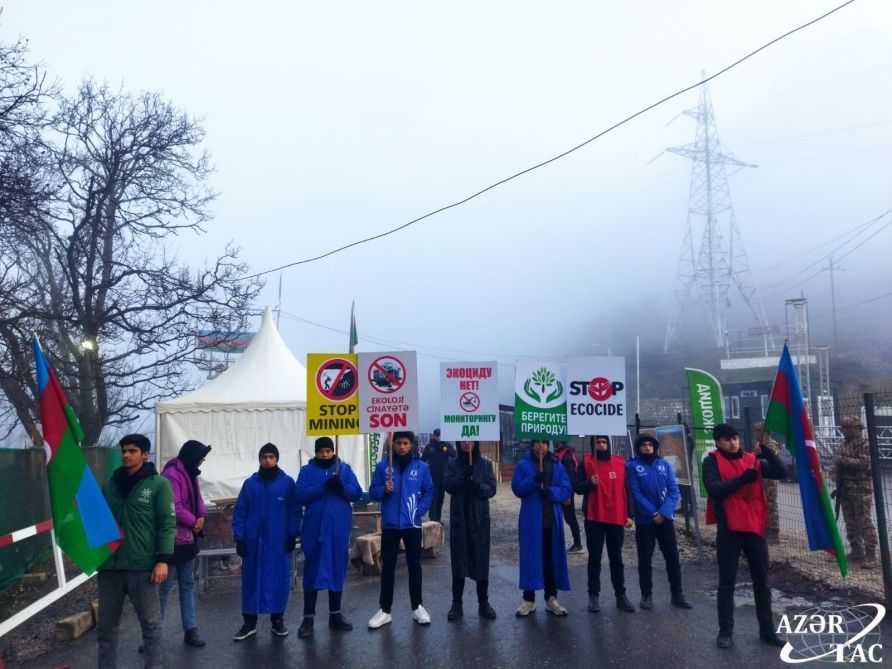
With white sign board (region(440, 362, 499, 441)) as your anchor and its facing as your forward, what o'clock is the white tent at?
The white tent is roughly at 5 o'clock from the white sign board.

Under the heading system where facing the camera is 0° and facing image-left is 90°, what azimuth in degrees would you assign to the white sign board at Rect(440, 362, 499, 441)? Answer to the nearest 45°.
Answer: approximately 0°

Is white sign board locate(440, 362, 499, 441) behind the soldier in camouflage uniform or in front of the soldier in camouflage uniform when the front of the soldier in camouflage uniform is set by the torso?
in front

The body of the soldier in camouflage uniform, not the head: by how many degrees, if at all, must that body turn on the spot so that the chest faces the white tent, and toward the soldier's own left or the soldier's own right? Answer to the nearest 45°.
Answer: approximately 45° to the soldier's own right

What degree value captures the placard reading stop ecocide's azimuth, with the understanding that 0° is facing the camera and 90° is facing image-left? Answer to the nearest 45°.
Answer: approximately 0°
